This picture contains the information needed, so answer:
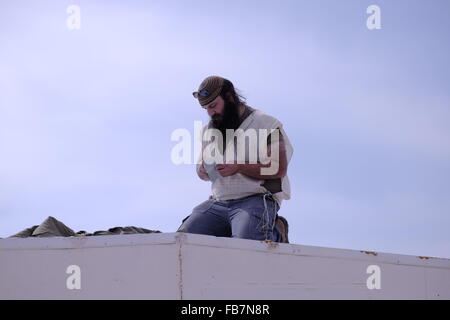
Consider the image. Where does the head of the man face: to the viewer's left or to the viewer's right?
to the viewer's left

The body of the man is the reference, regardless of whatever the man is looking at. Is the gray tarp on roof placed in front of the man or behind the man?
in front

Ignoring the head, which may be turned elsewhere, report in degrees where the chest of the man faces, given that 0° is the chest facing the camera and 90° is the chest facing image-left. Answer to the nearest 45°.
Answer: approximately 45°
